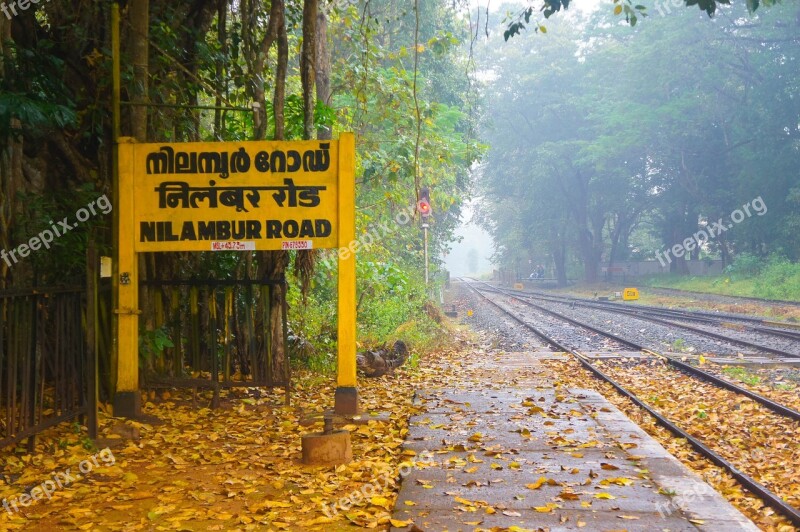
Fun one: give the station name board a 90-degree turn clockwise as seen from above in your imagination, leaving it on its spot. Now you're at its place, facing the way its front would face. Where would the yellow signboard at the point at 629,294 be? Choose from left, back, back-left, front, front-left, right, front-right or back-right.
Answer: back-right

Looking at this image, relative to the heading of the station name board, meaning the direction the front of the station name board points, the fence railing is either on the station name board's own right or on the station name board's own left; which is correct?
on the station name board's own right

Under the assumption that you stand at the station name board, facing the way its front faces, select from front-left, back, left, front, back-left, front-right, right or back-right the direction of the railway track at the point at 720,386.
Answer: left

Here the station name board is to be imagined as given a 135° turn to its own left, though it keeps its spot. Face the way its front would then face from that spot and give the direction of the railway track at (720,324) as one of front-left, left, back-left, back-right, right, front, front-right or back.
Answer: front

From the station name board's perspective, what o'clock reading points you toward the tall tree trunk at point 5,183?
The tall tree trunk is roughly at 3 o'clock from the station name board.

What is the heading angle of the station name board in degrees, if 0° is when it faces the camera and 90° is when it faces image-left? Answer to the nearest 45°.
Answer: approximately 0°

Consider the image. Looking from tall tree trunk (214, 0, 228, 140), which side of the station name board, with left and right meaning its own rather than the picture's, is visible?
back

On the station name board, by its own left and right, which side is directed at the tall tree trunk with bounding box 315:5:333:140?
back

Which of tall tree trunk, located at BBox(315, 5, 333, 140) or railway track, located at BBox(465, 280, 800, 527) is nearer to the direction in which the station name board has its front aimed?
the railway track
